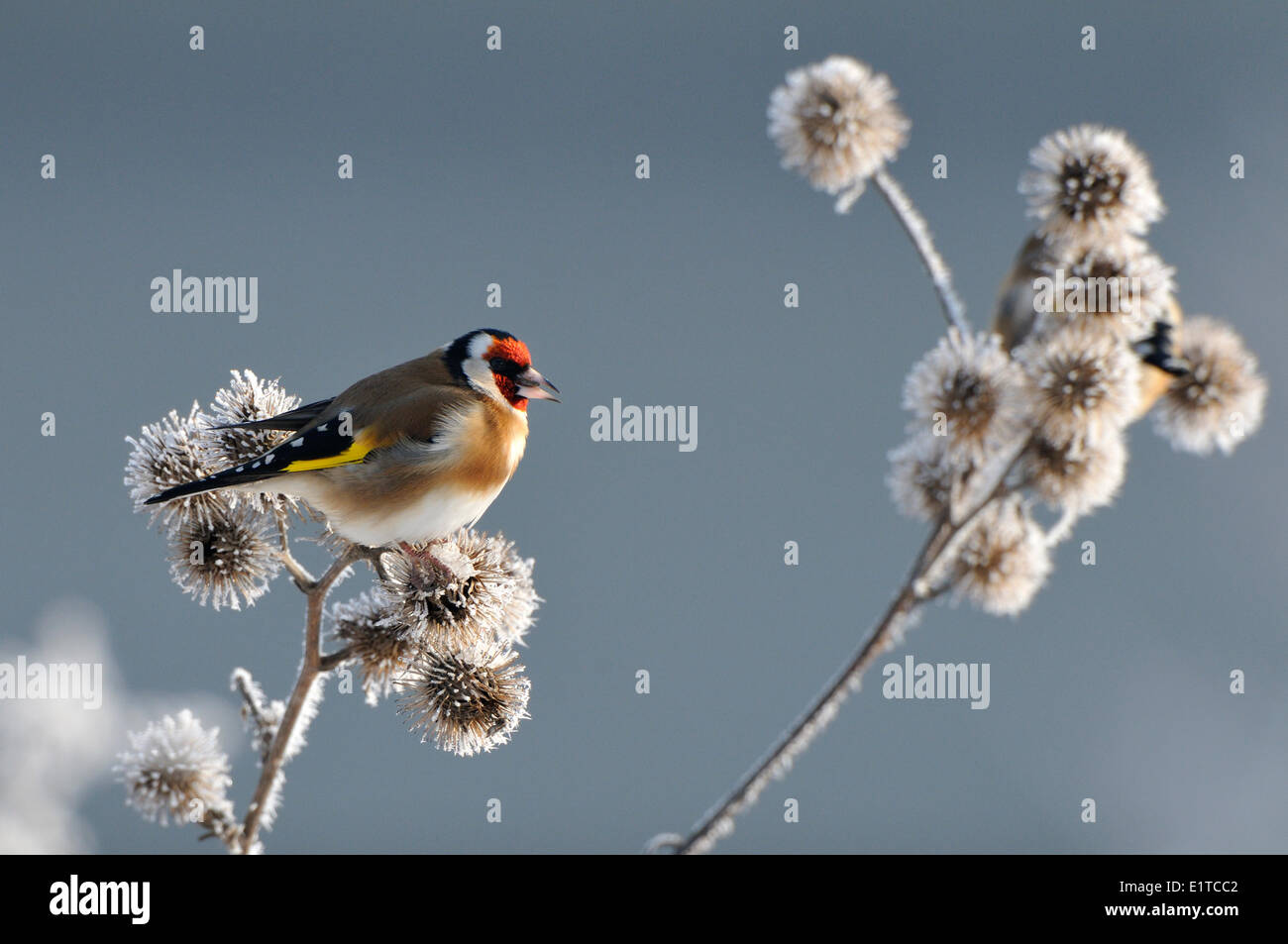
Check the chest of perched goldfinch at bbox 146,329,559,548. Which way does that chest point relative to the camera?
to the viewer's right
